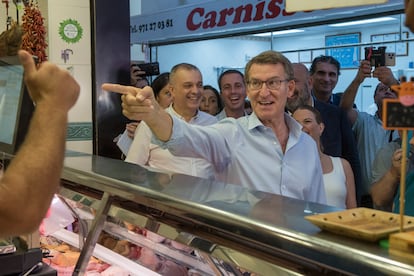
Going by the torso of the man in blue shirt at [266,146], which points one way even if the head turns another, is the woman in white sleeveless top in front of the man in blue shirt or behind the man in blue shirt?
behind

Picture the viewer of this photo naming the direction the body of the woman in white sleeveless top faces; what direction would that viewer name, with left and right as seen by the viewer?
facing the viewer and to the left of the viewer

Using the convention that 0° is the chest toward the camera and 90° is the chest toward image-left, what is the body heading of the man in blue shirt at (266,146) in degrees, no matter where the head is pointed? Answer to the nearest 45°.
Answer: approximately 0°

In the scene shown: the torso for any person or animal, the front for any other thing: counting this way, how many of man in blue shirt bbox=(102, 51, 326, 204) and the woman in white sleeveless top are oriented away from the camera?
0

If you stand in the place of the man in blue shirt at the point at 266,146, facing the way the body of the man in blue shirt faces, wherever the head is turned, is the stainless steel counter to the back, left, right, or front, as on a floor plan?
front
